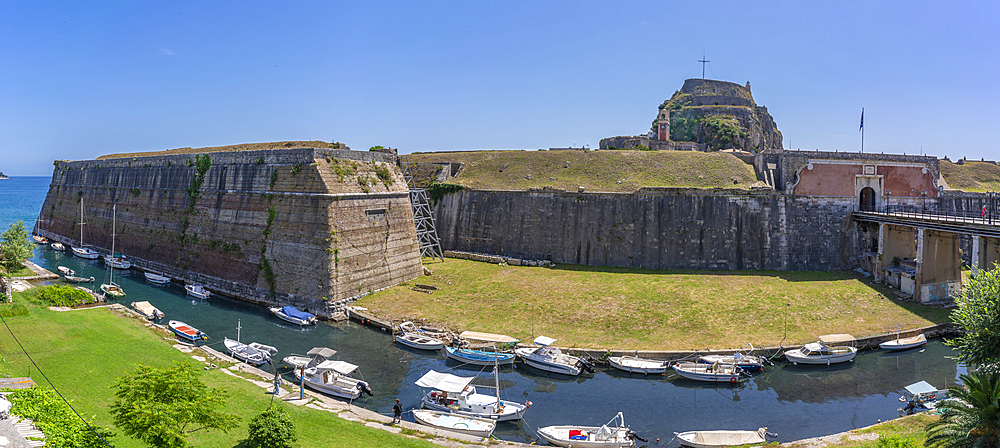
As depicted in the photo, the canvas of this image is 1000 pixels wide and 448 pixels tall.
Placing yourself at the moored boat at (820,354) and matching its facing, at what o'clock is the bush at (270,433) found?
The bush is roughly at 10 o'clock from the moored boat.

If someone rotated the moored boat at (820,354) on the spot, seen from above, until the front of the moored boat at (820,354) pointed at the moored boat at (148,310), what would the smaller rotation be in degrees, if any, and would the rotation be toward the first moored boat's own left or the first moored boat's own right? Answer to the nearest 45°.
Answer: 0° — it already faces it

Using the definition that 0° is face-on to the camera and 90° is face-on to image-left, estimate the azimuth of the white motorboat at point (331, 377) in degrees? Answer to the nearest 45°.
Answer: approximately 135°

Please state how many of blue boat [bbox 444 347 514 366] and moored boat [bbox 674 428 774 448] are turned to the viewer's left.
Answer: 2

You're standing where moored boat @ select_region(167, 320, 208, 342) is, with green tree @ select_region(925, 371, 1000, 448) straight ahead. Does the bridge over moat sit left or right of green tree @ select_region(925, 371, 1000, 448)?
left

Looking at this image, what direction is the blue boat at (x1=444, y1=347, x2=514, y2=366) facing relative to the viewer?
to the viewer's left

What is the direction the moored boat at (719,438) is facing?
to the viewer's left

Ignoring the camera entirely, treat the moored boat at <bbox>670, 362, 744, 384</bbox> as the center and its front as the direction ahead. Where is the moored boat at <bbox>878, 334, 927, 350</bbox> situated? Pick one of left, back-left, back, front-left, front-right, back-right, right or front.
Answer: back-right

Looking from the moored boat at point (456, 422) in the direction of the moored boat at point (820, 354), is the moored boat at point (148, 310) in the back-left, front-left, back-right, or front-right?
back-left

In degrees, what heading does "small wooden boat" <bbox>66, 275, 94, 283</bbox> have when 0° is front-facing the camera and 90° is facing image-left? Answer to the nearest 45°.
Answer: approximately 90°

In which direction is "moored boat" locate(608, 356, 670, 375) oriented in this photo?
to the viewer's left

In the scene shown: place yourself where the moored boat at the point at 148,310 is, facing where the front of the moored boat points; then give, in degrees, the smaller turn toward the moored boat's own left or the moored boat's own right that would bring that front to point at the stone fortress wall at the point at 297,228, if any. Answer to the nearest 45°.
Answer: approximately 135° to the moored boat's own right

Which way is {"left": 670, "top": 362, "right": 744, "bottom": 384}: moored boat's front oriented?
to the viewer's left

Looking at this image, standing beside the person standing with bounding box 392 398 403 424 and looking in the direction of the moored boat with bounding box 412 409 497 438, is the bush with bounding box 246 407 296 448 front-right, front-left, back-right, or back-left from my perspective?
back-right
